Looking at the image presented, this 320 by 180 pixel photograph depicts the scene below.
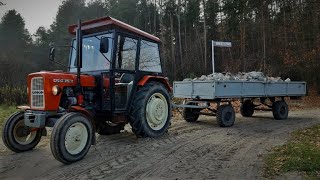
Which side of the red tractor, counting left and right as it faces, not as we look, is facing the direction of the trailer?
back

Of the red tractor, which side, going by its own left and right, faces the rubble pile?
back

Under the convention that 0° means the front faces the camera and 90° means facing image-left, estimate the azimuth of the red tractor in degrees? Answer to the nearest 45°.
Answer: approximately 45°

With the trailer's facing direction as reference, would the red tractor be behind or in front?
in front

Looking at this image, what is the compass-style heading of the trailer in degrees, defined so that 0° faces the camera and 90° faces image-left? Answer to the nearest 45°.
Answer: approximately 45°
